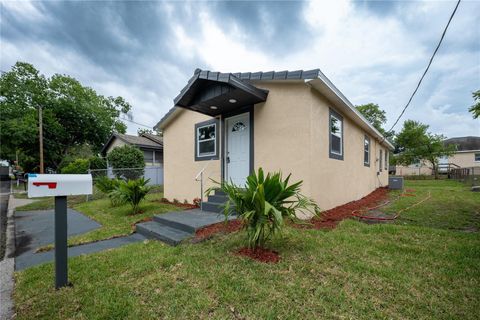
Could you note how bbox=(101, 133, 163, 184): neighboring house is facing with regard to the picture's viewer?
facing the viewer and to the left of the viewer

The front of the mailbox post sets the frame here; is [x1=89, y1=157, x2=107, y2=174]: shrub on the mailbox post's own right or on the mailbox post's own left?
on the mailbox post's own right

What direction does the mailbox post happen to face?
to the viewer's left

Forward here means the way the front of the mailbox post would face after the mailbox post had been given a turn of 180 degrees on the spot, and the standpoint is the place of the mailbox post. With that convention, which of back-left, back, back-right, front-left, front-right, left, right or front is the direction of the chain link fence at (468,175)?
front

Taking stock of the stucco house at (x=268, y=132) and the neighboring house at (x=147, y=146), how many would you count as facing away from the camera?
0

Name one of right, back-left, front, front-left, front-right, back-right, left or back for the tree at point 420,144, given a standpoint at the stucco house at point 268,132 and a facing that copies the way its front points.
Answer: back

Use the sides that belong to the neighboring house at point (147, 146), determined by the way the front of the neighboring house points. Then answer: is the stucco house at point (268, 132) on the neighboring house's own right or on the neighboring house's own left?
on the neighboring house's own left

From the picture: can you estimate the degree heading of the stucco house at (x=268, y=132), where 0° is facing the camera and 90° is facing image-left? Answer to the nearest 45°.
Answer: approximately 45°

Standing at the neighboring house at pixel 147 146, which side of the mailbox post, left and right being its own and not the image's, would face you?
right

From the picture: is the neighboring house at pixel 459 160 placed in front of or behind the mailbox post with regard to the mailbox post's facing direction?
behind

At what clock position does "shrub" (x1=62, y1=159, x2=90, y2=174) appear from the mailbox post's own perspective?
The shrub is roughly at 3 o'clock from the mailbox post.

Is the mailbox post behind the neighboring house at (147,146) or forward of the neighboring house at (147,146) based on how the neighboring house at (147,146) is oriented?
forward

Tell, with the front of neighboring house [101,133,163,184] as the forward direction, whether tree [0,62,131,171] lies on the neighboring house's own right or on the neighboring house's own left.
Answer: on the neighboring house's own right

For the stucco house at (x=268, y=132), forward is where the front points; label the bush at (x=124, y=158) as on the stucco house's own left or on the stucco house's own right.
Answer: on the stucco house's own right

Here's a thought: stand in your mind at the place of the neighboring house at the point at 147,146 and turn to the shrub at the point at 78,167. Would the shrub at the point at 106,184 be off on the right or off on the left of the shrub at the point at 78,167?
left
